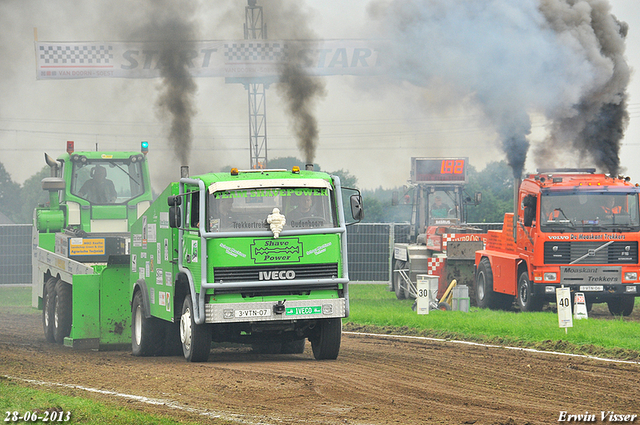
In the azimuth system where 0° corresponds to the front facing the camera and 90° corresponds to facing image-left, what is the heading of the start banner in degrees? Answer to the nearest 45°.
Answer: approximately 0°

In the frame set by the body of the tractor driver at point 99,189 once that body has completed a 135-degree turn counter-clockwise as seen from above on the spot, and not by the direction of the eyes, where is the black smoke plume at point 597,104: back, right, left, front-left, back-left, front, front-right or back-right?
front-right

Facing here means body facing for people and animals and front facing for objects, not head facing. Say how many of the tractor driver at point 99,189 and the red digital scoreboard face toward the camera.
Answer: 2
